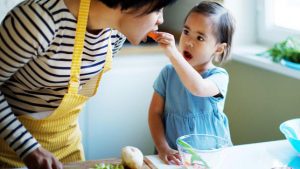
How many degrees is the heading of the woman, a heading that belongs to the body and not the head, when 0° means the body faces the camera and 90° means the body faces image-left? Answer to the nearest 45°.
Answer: approximately 315°

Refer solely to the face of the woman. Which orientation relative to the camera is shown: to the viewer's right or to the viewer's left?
to the viewer's right

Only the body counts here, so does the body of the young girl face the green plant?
no

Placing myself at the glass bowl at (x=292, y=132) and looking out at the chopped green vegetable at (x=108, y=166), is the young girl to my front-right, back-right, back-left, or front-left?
front-right

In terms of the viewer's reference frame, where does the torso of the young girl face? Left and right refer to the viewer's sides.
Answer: facing the viewer and to the left of the viewer

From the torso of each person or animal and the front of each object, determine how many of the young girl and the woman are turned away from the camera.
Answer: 0

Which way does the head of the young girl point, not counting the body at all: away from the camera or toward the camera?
toward the camera

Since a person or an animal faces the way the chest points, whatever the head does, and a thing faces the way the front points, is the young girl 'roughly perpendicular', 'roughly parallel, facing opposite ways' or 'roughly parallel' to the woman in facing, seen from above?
roughly perpendicular
